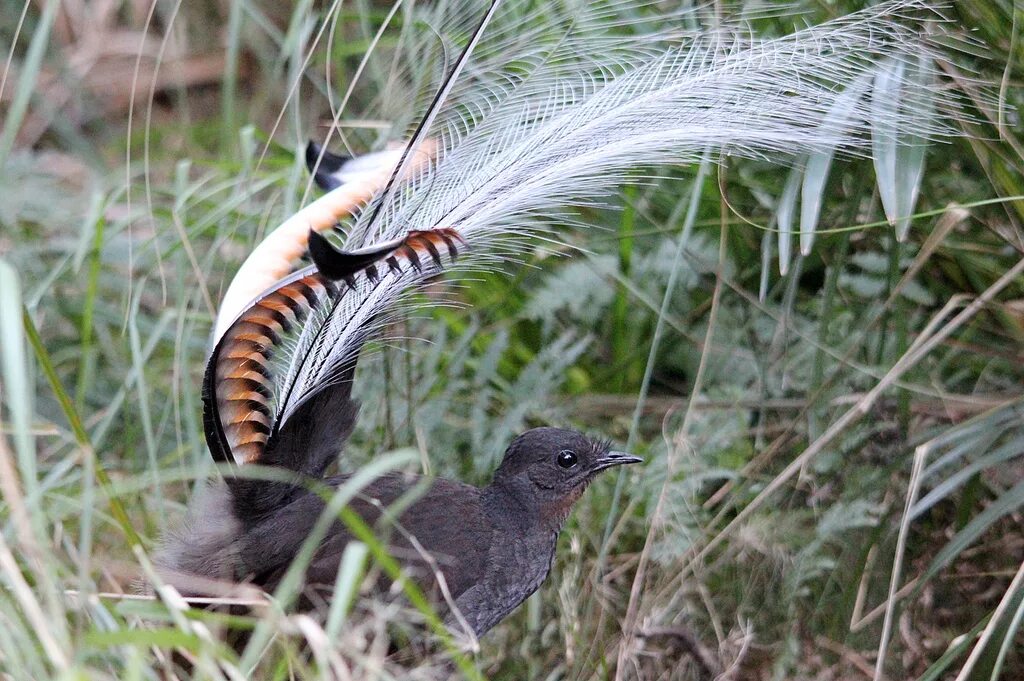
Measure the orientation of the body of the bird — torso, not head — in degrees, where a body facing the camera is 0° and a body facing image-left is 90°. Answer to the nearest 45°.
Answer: approximately 270°
